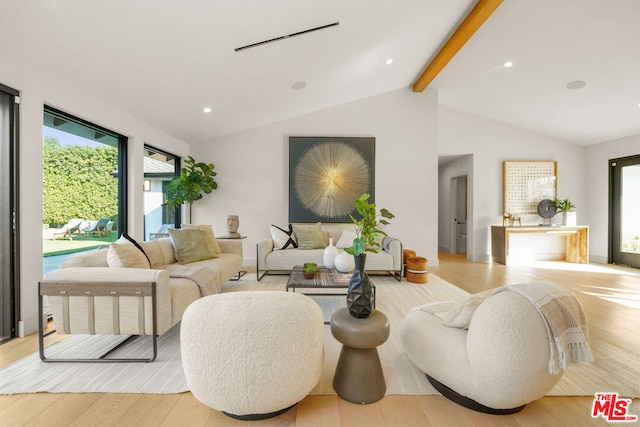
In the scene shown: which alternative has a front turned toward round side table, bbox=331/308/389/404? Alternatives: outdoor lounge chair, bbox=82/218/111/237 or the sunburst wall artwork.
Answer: the sunburst wall artwork

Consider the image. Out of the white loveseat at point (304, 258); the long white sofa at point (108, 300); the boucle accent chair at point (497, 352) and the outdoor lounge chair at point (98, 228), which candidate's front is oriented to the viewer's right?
the long white sofa

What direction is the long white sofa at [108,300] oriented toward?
to the viewer's right

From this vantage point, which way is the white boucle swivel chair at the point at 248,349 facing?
away from the camera

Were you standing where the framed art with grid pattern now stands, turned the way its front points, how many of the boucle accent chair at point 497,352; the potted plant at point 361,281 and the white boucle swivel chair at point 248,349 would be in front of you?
3

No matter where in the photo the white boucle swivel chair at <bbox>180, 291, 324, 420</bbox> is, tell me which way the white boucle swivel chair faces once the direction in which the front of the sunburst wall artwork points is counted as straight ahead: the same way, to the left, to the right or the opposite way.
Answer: the opposite way

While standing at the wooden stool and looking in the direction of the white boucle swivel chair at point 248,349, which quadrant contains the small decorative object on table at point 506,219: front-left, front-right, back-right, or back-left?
back-left

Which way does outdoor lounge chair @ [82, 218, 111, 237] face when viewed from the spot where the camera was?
facing to the left of the viewer

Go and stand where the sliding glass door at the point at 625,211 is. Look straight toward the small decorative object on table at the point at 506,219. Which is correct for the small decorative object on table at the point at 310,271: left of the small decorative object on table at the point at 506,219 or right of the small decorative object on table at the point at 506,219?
left

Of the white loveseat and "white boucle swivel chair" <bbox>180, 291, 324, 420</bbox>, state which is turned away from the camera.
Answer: the white boucle swivel chair

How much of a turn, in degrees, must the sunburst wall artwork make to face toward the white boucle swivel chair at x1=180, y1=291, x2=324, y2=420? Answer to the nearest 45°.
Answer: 0° — it already faces it

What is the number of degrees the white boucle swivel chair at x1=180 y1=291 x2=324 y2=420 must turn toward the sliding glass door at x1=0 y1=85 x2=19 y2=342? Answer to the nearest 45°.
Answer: approximately 45° to its left
